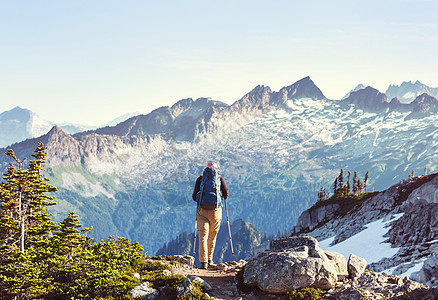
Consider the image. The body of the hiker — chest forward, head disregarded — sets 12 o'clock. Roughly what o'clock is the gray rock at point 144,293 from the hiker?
The gray rock is roughly at 7 o'clock from the hiker.

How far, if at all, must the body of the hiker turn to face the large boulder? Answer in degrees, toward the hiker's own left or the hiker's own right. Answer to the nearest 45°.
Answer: approximately 135° to the hiker's own right

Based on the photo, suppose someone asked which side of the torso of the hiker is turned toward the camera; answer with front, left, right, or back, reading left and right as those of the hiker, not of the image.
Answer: back

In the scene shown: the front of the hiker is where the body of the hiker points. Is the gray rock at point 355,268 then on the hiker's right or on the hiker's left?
on the hiker's right

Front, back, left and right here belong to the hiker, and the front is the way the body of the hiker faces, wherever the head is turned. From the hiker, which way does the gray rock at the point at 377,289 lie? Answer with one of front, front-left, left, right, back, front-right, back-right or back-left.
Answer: back-right

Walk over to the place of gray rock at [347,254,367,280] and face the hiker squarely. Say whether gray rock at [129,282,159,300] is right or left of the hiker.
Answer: left

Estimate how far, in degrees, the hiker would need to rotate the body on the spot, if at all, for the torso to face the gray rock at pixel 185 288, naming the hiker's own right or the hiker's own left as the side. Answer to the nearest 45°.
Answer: approximately 180°

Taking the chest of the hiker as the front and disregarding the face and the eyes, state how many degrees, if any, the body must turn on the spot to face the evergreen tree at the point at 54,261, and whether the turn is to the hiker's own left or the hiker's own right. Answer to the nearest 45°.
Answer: approximately 90° to the hiker's own left
